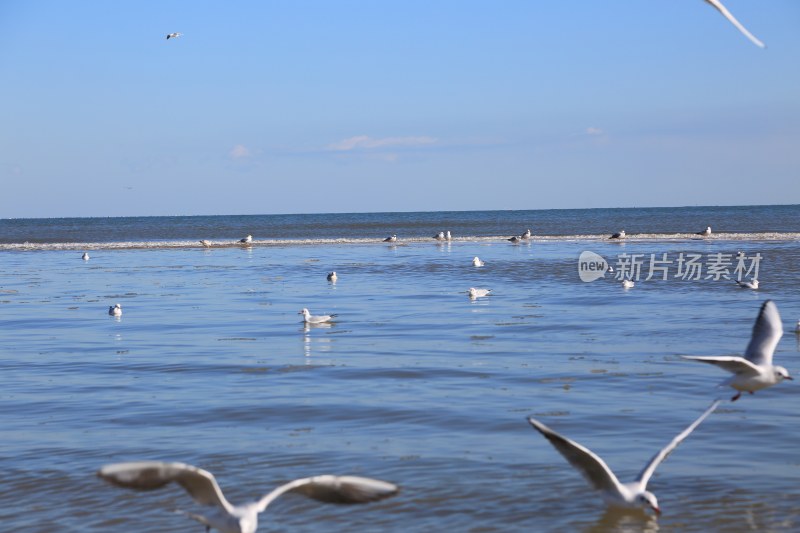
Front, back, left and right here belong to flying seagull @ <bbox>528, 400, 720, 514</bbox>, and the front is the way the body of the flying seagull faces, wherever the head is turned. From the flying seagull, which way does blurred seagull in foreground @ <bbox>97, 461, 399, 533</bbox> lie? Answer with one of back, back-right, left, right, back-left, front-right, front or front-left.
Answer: right

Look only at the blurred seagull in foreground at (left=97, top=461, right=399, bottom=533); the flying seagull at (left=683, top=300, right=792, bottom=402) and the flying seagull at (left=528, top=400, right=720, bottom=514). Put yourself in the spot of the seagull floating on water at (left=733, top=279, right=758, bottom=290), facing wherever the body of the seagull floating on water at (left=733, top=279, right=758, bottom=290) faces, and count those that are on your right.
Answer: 3

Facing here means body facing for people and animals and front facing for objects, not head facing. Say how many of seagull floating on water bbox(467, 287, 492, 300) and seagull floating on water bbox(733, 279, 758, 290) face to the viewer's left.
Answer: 1

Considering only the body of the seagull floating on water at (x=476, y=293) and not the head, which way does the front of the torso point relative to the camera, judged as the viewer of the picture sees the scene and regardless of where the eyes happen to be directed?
to the viewer's left

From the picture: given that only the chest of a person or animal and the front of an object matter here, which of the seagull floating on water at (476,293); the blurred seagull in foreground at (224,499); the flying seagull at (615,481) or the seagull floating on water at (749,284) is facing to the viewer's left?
the seagull floating on water at (476,293)

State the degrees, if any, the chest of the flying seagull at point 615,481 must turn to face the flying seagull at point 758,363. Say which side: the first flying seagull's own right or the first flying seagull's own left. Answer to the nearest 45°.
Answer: approximately 90° to the first flying seagull's own left

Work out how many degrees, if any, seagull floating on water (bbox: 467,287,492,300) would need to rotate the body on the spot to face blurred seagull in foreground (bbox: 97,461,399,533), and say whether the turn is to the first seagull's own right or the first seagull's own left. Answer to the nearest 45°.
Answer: approximately 90° to the first seagull's own left

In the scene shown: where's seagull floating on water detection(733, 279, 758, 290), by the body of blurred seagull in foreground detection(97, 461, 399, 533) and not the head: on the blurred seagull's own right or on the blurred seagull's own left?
on the blurred seagull's own left

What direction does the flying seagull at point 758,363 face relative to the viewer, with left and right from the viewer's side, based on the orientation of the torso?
facing the viewer and to the right of the viewer

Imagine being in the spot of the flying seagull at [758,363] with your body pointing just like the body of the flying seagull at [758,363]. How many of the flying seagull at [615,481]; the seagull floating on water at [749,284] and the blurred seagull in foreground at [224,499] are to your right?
2

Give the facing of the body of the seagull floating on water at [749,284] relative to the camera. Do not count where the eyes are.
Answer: to the viewer's right
